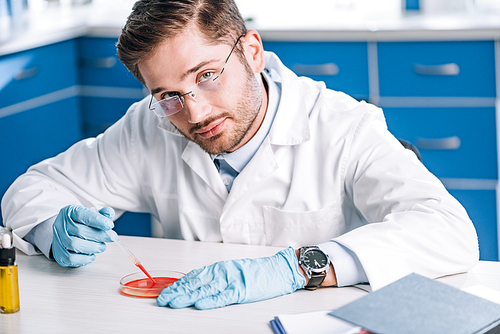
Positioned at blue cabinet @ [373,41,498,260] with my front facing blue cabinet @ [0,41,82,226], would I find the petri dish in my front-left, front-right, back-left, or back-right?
front-left

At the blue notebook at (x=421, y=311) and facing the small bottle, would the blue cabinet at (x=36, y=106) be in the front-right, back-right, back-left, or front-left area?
front-right

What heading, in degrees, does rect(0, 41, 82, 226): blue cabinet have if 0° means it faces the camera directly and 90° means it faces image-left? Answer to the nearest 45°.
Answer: approximately 315°

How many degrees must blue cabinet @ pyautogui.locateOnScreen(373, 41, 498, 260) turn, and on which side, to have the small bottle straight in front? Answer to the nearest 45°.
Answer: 0° — it already faces it

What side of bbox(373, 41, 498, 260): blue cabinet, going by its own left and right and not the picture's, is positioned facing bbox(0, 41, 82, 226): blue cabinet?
right

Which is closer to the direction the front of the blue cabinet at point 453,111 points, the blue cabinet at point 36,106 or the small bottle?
the small bottle

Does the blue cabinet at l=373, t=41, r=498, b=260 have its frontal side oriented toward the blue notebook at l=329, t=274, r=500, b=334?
yes

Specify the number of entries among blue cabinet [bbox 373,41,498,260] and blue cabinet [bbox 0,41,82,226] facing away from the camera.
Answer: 0

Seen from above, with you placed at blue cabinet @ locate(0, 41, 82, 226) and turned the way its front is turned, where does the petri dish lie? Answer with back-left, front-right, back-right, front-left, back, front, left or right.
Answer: front-right

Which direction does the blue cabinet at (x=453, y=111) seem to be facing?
toward the camera
